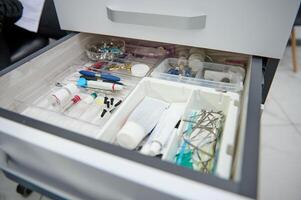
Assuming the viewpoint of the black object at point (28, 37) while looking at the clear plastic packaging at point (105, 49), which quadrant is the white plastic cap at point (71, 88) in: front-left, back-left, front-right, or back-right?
front-right

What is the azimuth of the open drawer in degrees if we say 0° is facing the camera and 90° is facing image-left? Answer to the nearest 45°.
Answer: approximately 45°

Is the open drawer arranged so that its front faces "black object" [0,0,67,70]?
no
